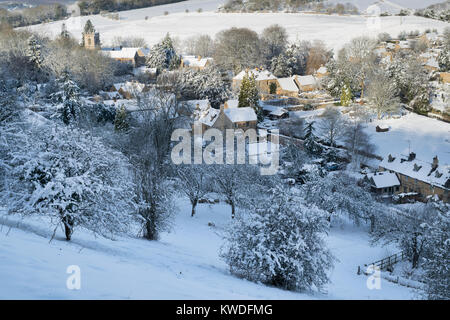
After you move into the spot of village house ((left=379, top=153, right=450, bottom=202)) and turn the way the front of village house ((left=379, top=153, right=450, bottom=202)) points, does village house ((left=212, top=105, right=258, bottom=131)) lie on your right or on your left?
on your right

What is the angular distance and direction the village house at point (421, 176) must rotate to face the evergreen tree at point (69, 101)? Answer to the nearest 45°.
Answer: approximately 45° to its right

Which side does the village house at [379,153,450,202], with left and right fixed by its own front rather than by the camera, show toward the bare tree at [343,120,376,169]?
right

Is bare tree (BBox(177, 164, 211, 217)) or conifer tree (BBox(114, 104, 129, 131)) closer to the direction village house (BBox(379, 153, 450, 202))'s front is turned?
the bare tree

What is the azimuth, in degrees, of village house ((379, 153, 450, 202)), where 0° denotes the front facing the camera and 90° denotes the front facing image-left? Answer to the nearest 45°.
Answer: approximately 45°

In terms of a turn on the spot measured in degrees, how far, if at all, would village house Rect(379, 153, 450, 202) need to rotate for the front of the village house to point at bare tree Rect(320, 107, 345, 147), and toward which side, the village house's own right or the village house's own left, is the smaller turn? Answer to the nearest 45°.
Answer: approximately 90° to the village house's own right

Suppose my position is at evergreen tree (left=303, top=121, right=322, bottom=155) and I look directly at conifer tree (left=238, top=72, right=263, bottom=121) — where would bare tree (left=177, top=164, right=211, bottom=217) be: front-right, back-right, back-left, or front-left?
back-left

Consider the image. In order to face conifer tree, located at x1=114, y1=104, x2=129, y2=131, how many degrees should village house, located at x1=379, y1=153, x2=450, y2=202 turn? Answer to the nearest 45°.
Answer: approximately 45° to its right

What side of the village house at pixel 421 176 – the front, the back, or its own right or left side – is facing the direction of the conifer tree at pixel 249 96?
right

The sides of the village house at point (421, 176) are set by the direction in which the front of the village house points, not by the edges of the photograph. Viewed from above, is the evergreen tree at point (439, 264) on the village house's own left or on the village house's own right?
on the village house's own left

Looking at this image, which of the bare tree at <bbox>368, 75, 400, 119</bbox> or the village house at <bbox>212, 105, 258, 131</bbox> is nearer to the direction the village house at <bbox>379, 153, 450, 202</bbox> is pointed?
the village house
